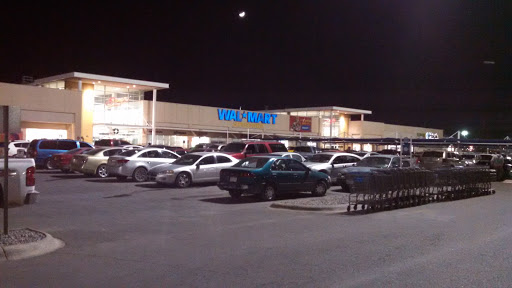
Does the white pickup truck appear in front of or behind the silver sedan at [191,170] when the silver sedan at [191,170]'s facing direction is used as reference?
in front

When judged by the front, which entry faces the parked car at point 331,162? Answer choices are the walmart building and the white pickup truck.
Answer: the walmart building

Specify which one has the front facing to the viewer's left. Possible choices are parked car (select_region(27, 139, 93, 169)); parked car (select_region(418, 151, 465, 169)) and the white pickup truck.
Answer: the white pickup truck

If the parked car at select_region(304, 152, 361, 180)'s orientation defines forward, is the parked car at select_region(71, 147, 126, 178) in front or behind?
in front

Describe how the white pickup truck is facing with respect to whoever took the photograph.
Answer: facing to the left of the viewer

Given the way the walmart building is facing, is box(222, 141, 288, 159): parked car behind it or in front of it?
in front

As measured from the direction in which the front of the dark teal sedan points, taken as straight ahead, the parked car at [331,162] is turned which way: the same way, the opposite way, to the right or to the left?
the opposite way

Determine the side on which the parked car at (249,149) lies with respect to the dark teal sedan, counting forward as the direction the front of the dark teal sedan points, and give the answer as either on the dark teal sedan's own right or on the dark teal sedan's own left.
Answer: on the dark teal sedan's own left

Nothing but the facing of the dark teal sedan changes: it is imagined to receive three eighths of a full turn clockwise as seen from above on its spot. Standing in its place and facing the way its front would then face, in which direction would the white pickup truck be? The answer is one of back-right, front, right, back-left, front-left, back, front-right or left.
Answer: front-right

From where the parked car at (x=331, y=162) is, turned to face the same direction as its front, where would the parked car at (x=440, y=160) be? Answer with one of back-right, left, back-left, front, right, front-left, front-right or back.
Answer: back

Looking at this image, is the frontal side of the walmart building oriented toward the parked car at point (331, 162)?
yes

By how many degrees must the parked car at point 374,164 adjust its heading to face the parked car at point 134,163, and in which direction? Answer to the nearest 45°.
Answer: approximately 45° to its right
